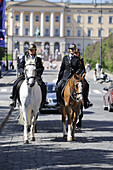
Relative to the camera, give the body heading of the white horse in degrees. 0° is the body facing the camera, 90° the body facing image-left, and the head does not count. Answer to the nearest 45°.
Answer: approximately 0°

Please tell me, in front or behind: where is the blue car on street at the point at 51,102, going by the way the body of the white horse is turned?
behind

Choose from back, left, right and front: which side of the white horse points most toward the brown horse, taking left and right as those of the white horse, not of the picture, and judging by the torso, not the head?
left
